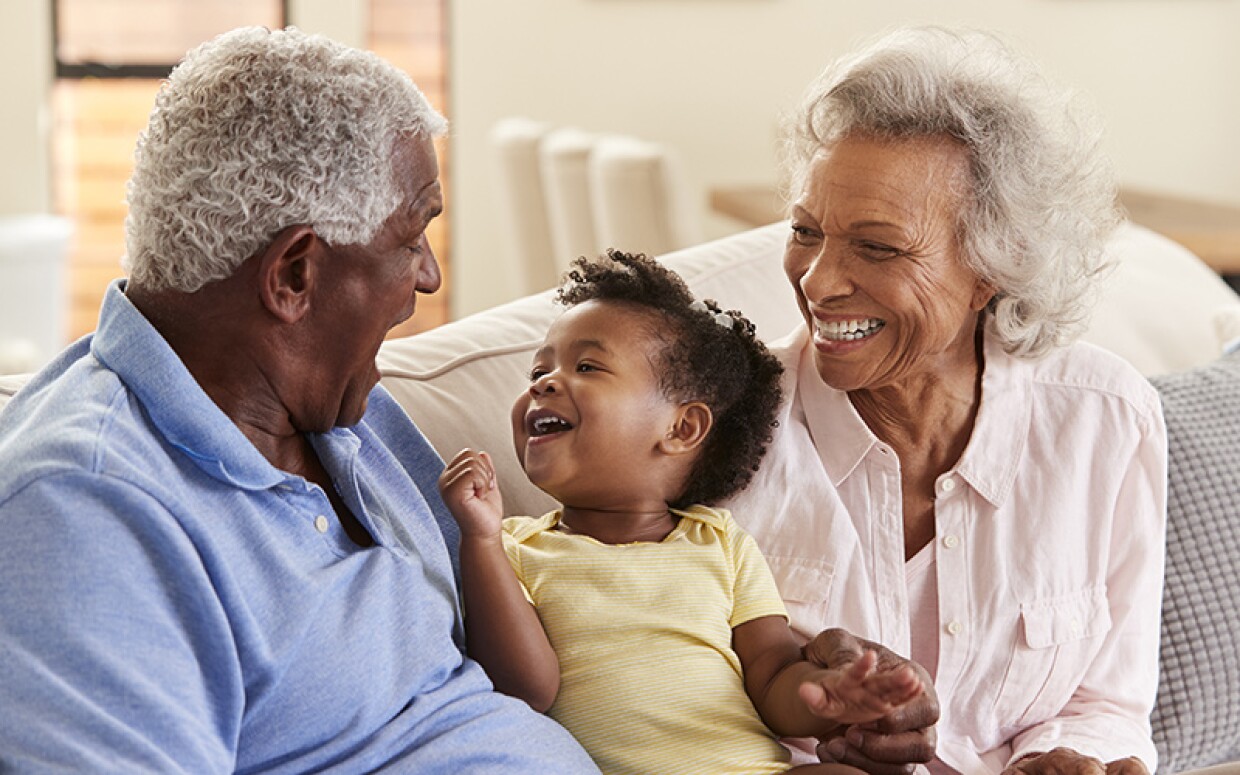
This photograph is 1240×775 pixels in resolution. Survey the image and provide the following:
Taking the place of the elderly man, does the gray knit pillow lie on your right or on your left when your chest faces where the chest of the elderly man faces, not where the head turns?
on your left

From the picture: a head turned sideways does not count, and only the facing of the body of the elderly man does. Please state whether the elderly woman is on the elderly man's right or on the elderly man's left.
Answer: on the elderly man's left

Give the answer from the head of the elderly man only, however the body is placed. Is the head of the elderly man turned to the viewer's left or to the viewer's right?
to the viewer's right

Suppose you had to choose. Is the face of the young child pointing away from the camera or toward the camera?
toward the camera

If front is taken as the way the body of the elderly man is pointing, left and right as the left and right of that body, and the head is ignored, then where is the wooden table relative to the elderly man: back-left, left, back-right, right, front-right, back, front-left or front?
left

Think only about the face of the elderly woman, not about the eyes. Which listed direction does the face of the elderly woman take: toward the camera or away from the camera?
toward the camera

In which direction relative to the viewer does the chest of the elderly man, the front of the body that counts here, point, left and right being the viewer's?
facing the viewer and to the right of the viewer
